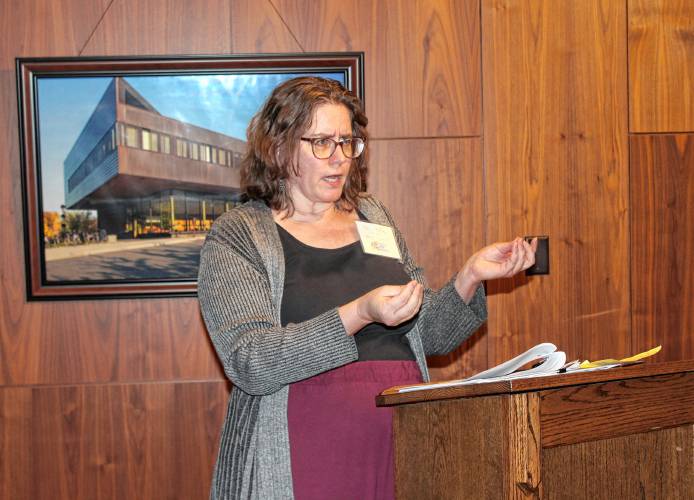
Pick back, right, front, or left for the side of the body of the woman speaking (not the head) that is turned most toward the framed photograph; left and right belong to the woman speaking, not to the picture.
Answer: back

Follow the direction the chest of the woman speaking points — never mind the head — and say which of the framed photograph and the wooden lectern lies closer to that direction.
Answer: the wooden lectern

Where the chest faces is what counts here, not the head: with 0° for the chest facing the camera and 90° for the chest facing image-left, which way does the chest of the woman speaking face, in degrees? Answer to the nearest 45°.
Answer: approximately 315°

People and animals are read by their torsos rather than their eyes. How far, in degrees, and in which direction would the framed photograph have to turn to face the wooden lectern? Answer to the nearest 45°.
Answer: approximately 45° to its left

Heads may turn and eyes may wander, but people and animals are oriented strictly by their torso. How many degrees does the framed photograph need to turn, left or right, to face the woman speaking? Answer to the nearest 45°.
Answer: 0° — it already faces them

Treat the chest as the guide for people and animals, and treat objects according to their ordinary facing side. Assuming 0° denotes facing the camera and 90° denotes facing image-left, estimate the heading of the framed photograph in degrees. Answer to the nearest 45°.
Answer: approximately 0°

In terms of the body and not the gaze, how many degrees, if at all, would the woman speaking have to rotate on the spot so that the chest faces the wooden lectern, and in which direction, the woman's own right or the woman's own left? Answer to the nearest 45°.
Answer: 0° — they already face it
